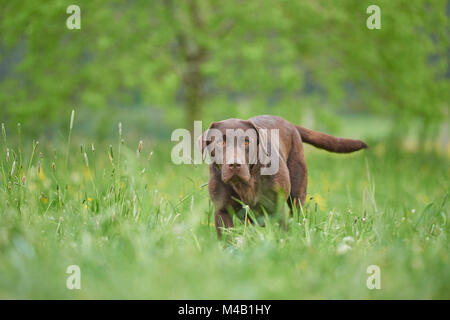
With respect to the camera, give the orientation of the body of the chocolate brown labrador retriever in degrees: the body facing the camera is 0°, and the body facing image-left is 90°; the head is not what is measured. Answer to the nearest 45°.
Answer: approximately 45°
